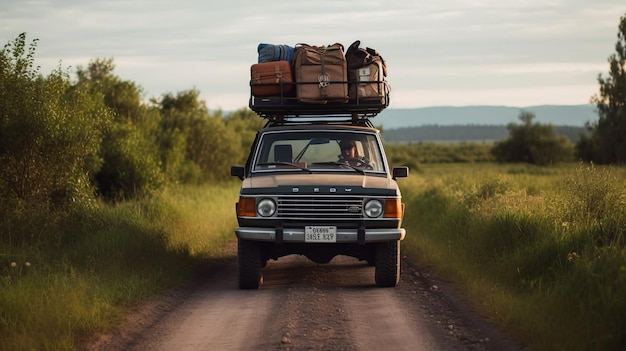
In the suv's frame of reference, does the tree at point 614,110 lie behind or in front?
behind

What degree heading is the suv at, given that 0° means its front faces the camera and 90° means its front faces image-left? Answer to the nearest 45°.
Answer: approximately 0°

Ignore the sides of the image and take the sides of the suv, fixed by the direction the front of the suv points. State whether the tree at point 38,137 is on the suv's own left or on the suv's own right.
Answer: on the suv's own right

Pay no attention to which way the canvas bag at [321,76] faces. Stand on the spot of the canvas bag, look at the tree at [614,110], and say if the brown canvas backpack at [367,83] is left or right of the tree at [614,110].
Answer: right
